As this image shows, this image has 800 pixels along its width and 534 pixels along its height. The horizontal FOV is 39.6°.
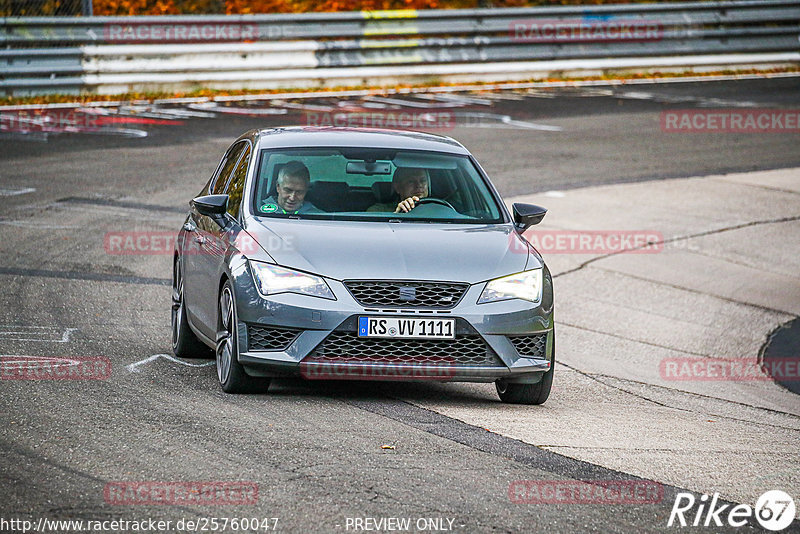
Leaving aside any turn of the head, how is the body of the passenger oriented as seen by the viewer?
toward the camera

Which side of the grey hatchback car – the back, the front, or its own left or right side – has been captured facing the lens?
front

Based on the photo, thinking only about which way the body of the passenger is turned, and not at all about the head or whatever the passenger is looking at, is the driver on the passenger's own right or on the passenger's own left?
on the passenger's own left

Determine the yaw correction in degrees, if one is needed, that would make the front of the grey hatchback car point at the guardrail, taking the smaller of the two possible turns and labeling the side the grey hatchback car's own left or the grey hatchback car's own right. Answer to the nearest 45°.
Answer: approximately 180°

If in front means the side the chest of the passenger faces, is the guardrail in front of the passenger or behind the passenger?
behind
